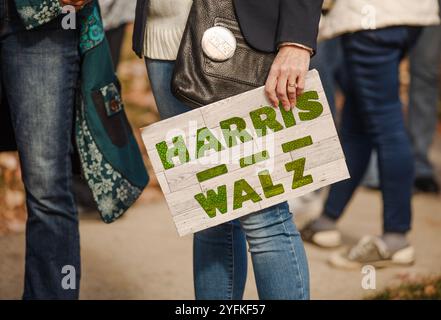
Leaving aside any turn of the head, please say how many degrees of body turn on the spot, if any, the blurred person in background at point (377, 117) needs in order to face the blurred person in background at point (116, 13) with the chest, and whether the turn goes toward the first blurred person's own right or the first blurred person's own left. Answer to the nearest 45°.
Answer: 0° — they already face them

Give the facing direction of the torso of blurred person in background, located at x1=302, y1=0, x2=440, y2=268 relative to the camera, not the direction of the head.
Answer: to the viewer's left
